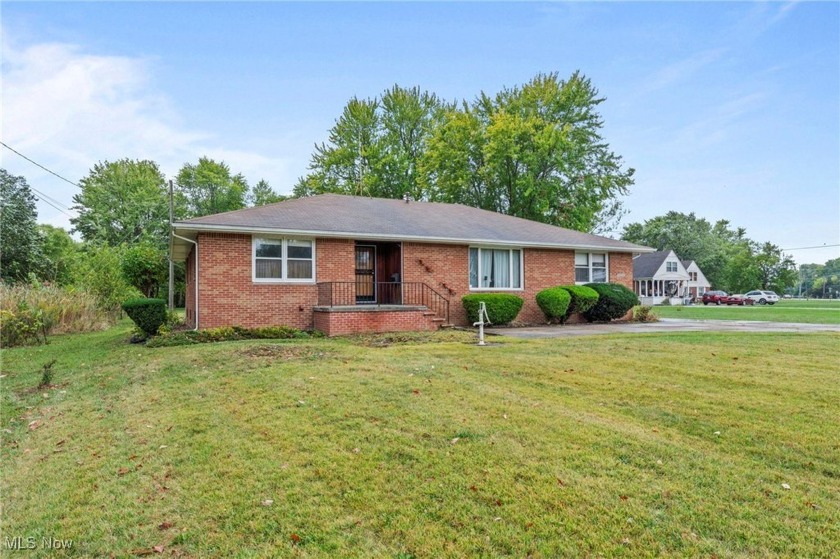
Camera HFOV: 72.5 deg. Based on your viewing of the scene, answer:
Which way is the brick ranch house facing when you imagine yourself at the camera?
facing the viewer and to the right of the viewer

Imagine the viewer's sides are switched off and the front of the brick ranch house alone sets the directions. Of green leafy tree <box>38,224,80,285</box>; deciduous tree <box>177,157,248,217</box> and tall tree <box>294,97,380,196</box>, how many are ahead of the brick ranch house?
0

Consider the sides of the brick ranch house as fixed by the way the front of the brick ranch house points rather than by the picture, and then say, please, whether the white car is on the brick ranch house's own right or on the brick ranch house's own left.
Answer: on the brick ranch house's own left

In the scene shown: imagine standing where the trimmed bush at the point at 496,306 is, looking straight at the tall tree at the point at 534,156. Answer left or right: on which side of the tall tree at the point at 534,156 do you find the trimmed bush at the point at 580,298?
right

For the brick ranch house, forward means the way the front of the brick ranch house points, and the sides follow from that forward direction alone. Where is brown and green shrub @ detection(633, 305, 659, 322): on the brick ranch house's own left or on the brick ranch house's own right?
on the brick ranch house's own left

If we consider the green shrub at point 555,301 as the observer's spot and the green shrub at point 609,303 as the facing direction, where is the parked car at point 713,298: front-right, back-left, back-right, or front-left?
front-left

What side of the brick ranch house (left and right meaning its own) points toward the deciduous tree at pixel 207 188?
back

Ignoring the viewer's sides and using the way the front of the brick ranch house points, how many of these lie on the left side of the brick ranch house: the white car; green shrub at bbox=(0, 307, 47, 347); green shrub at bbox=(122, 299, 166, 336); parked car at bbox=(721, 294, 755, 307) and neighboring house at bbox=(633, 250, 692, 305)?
3

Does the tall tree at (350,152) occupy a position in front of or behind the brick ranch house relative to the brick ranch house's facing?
behind

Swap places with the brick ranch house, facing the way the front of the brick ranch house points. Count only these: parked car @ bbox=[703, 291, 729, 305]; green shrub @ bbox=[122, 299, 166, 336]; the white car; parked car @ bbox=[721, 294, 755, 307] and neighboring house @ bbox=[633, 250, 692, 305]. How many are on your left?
4

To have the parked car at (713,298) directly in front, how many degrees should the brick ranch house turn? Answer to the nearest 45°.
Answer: approximately 90° to its left
